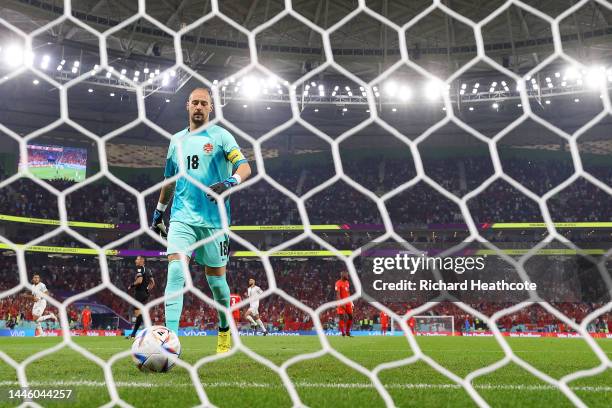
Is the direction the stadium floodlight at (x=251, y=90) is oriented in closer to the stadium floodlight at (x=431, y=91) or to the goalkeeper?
the goalkeeper

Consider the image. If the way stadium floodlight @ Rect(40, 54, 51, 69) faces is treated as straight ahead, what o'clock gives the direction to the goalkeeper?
The goalkeeper is roughly at 12 o'clock from the stadium floodlight.

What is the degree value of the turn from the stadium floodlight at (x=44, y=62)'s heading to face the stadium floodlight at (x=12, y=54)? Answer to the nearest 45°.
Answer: approximately 45° to its right

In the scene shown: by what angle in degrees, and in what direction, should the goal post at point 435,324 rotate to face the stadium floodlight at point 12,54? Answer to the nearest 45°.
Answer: approximately 90° to its right

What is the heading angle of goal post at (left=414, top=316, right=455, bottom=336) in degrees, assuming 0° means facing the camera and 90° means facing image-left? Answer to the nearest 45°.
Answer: approximately 0°

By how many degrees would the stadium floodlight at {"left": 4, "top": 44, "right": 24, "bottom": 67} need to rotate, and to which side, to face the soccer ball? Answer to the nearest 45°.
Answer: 0° — it already faces it

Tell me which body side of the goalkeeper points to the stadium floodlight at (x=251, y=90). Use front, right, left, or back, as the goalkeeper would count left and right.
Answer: back

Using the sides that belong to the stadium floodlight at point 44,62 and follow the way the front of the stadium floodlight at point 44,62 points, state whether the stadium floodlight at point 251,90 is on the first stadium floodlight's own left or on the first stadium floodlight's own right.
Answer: on the first stadium floodlight's own left

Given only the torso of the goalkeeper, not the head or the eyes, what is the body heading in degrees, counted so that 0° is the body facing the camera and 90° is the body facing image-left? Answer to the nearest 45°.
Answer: approximately 0°
